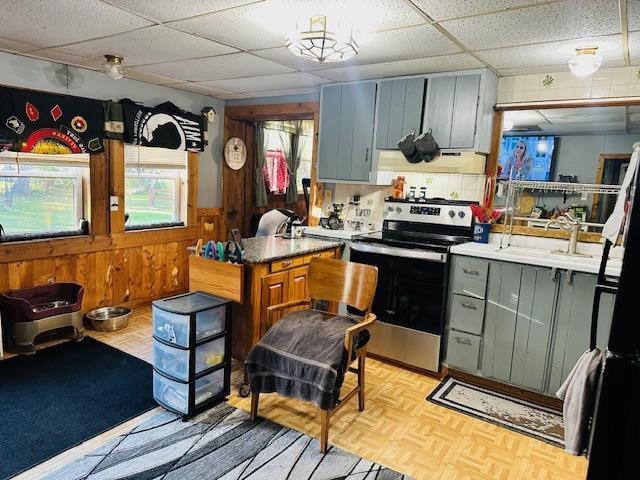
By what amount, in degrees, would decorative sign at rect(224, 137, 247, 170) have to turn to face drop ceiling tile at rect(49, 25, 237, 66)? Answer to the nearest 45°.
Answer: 0° — it already faces it

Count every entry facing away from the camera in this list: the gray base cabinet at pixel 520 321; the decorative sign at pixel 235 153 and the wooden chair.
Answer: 0

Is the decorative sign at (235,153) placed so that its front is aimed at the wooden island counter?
yes

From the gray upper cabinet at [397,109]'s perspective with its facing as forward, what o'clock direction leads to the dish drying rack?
The dish drying rack is roughly at 8 o'clock from the gray upper cabinet.

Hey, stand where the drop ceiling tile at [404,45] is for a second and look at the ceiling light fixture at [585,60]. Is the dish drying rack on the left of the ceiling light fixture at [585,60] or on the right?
left

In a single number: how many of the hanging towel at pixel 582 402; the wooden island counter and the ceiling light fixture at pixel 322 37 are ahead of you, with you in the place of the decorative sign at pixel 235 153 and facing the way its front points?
3

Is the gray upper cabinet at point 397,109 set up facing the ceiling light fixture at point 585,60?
no

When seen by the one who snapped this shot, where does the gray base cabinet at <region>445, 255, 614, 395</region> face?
facing the viewer and to the left of the viewer

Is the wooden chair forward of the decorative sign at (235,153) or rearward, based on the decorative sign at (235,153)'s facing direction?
forward

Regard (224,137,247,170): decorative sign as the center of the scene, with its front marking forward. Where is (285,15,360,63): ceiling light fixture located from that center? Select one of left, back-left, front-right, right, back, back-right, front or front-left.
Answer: front

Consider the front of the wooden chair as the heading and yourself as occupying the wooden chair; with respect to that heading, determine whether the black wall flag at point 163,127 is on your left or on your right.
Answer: on your right

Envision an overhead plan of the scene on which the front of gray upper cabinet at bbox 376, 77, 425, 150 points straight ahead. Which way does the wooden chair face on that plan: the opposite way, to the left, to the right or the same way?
the same way

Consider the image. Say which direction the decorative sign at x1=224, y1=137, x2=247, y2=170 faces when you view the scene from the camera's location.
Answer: facing the viewer

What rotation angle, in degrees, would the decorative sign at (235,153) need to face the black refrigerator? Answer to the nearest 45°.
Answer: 0° — it already faces it

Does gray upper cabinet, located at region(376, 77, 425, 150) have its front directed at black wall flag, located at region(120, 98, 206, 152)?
no
